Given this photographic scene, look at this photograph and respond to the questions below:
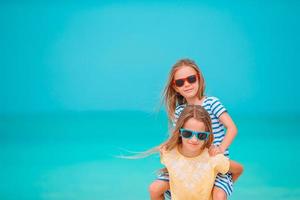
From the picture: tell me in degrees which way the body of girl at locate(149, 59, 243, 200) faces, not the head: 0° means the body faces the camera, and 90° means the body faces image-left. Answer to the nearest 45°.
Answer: approximately 0°

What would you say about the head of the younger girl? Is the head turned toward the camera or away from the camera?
toward the camera

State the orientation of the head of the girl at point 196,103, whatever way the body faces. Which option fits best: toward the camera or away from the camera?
toward the camera

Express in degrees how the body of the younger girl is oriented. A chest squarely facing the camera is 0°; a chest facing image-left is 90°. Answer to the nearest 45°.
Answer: approximately 0°
